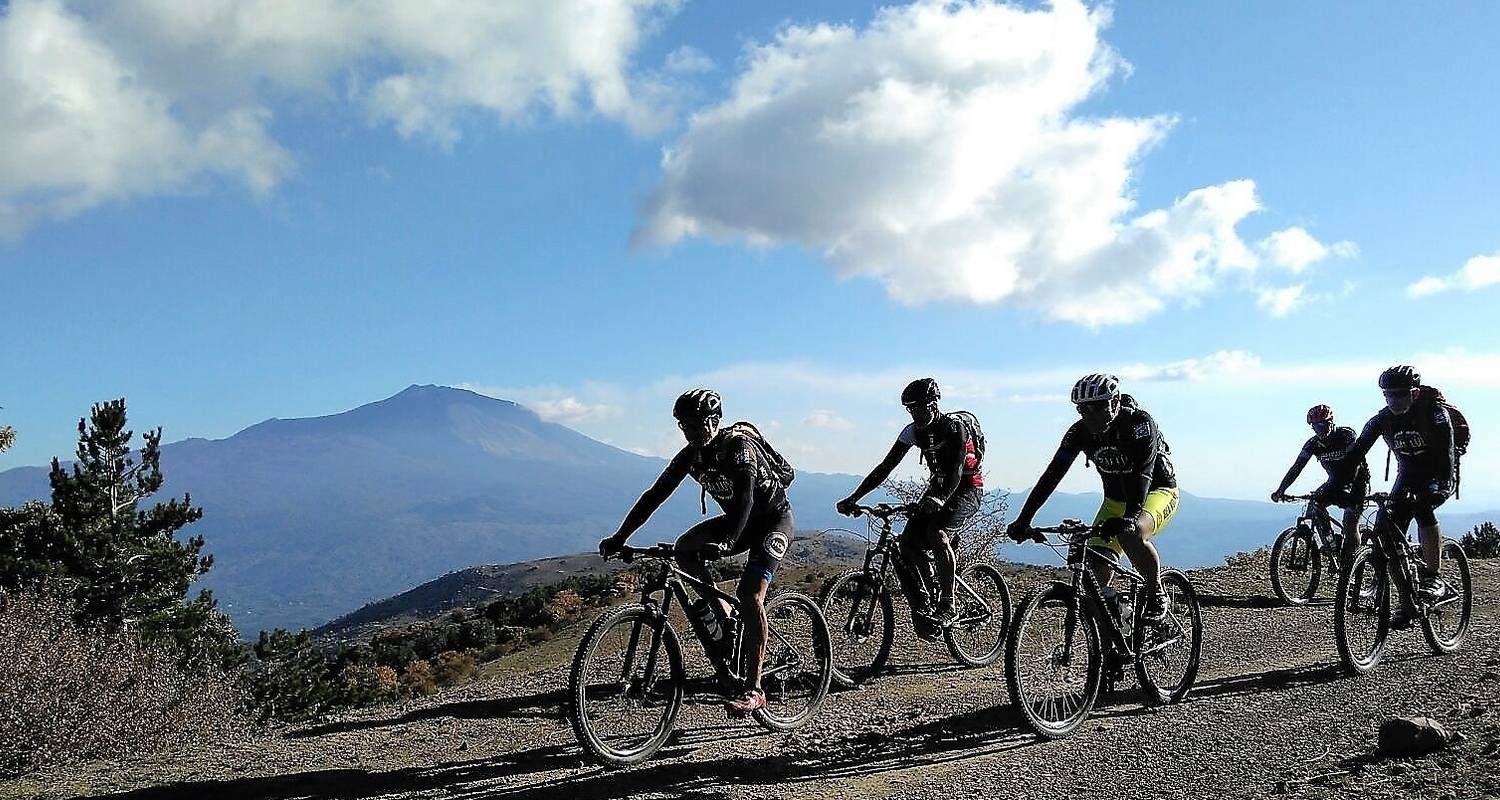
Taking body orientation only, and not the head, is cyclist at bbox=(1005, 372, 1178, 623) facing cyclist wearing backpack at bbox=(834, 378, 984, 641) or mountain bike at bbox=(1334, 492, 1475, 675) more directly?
the cyclist wearing backpack

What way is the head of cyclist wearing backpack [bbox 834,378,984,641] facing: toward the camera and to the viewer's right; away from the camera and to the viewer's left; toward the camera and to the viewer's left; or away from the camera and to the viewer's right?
toward the camera and to the viewer's left

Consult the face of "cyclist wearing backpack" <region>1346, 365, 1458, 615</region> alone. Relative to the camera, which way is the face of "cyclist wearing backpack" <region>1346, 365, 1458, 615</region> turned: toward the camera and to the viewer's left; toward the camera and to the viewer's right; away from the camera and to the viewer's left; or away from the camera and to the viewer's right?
toward the camera and to the viewer's left

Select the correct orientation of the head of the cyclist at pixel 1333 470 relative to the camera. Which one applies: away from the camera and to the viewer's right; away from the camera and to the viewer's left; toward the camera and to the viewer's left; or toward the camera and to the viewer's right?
toward the camera and to the viewer's left

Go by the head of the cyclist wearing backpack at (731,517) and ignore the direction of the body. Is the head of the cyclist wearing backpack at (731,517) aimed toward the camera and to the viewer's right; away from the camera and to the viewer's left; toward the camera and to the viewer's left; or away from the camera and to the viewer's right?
toward the camera and to the viewer's left

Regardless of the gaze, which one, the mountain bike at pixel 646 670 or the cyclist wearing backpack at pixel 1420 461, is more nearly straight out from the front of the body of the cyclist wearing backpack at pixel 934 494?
the mountain bike

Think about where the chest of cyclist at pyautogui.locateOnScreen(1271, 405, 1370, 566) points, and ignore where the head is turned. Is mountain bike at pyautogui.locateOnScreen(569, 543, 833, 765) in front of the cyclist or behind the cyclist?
in front

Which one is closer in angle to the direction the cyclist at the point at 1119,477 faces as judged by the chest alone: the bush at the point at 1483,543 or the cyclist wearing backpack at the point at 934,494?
the cyclist wearing backpack

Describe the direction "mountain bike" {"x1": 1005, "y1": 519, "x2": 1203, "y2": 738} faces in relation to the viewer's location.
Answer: facing the viewer and to the left of the viewer

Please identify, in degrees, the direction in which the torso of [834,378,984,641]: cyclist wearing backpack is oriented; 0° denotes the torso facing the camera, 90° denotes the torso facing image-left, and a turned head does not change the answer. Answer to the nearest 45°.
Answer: approximately 45°

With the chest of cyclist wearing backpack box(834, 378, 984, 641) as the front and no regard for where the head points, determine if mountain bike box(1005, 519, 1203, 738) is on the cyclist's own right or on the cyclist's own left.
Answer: on the cyclist's own left

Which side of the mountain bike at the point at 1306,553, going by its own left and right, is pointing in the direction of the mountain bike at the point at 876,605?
front
